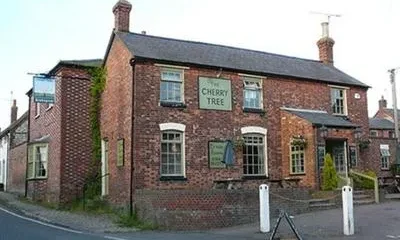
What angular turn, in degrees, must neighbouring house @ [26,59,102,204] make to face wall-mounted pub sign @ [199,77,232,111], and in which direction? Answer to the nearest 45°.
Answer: approximately 90° to its left

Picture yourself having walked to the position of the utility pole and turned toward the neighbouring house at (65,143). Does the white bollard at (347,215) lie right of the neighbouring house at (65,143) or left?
left

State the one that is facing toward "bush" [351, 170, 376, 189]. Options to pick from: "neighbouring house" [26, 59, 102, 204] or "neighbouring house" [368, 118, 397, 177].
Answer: "neighbouring house" [368, 118, 397, 177]

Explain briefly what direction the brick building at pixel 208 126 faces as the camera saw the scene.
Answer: facing the viewer and to the right of the viewer

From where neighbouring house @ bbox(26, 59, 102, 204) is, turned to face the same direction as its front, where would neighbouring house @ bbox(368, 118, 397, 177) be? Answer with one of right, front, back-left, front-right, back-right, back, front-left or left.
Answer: back-left

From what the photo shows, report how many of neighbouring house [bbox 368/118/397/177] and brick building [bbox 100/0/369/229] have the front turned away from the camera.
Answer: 0

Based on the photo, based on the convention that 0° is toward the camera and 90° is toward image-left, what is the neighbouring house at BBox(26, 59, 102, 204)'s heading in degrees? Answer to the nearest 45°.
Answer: approximately 45°

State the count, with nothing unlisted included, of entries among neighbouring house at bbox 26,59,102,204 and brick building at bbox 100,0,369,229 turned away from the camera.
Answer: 0

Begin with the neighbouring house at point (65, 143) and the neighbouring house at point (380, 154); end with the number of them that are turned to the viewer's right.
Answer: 0

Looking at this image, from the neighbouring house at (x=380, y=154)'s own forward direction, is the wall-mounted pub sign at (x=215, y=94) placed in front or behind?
in front

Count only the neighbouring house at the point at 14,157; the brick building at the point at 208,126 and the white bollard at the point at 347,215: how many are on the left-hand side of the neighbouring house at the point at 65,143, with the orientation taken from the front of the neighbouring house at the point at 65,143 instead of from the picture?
2

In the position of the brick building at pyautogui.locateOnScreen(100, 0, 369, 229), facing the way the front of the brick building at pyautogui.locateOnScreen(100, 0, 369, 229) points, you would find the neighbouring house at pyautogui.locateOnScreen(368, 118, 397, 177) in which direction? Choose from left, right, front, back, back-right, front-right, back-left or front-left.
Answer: left

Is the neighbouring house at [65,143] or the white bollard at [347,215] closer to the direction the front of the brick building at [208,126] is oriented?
the white bollard
